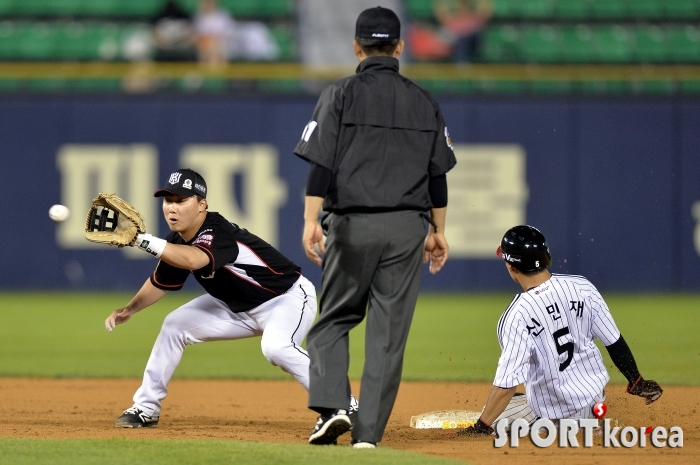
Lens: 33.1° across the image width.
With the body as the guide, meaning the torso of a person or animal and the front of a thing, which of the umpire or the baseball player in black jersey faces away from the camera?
the umpire

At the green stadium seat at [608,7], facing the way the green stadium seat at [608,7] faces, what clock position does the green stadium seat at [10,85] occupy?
the green stadium seat at [10,85] is roughly at 2 o'clock from the green stadium seat at [608,7].

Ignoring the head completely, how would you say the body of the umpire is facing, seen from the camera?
away from the camera

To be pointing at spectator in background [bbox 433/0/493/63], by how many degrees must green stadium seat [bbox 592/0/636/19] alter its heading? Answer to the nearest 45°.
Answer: approximately 45° to its right

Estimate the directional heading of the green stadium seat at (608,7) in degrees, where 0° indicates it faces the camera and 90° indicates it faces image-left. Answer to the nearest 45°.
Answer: approximately 0°

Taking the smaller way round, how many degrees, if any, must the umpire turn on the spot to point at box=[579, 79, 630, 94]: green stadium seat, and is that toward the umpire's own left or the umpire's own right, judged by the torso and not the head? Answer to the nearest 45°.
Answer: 0° — they already face it

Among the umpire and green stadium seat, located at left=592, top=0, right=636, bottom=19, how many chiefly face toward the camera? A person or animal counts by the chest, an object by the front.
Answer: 1

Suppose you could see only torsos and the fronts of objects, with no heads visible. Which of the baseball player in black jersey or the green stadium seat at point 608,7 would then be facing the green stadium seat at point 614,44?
the green stadium seat at point 608,7

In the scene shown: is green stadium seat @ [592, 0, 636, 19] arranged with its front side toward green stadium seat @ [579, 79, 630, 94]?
yes

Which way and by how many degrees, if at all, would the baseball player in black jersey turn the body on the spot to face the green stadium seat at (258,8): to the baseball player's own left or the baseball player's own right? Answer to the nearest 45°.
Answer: approximately 135° to the baseball player's own right

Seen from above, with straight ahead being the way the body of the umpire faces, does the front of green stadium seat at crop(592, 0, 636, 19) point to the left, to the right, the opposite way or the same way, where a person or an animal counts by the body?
the opposite way
